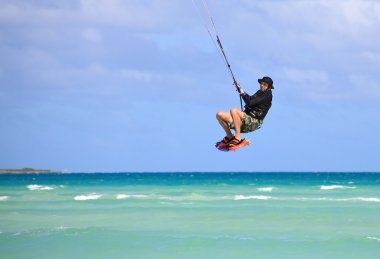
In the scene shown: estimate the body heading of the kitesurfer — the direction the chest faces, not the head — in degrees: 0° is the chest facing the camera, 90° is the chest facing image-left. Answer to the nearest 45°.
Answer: approximately 90°

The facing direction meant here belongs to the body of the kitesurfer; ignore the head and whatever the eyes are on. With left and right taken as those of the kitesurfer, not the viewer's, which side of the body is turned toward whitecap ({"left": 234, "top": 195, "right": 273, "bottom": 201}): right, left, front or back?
right
